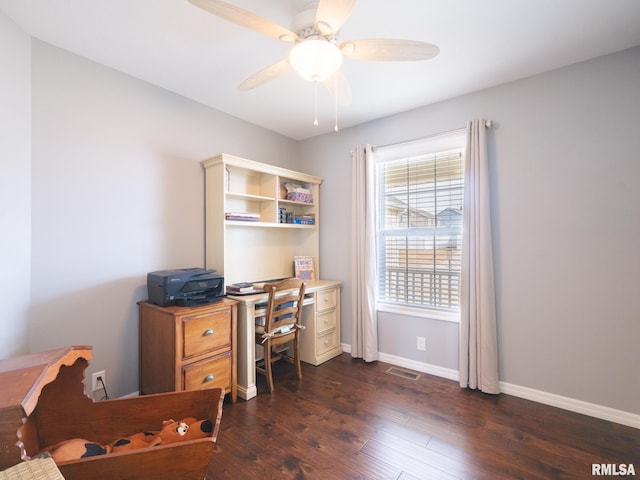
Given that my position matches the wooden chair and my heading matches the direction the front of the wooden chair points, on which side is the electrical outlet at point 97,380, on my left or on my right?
on my left

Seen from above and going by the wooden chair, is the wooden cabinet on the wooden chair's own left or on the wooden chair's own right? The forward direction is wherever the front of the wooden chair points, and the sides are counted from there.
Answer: on the wooden chair's own left

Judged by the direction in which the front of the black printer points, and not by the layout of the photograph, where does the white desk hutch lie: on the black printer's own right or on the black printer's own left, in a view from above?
on the black printer's own left

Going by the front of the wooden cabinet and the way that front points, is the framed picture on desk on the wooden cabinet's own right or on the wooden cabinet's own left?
on the wooden cabinet's own left

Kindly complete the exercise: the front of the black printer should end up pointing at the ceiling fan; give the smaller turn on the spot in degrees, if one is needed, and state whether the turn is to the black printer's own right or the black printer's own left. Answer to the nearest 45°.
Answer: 0° — it already faces it

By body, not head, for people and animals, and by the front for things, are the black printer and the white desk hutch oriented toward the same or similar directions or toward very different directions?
same or similar directions

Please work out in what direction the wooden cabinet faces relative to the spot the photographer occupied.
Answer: facing the viewer and to the right of the viewer

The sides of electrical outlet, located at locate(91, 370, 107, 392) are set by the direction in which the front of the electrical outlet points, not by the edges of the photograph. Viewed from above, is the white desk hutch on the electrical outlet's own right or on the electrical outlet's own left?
on the electrical outlet's own left

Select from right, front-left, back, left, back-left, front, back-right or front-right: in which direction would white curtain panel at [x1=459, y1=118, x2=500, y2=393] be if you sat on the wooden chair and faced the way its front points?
back-right

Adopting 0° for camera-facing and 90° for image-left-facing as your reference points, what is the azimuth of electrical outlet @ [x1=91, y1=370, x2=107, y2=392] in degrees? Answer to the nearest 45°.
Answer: approximately 315°

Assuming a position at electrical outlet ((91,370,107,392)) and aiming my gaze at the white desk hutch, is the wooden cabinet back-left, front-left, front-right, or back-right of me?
front-right

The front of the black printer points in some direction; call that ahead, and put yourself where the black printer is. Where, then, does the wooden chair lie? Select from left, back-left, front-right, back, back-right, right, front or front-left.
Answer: front-left

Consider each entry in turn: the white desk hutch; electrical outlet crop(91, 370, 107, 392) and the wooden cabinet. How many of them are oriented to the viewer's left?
0

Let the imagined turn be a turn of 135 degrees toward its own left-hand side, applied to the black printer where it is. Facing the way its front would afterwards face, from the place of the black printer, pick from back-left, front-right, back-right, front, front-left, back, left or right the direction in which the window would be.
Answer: right

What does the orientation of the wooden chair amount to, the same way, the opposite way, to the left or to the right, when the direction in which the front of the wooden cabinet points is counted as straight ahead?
the opposite way
